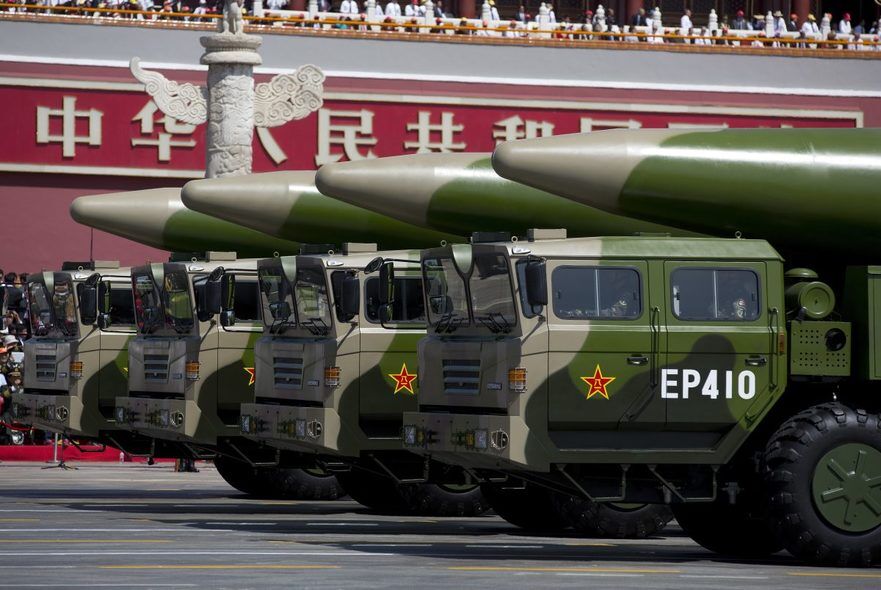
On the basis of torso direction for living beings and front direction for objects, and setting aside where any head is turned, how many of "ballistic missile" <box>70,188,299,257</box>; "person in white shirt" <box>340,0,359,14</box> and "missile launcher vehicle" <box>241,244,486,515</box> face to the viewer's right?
0

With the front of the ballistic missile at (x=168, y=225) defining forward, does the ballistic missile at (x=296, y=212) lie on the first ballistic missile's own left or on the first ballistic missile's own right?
on the first ballistic missile's own left

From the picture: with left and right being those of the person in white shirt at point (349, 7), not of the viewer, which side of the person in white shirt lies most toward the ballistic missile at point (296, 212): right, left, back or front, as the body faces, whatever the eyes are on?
front

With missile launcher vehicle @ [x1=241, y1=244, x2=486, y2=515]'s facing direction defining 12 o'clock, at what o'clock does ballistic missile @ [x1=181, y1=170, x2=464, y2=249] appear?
The ballistic missile is roughly at 4 o'clock from the missile launcher vehicle.

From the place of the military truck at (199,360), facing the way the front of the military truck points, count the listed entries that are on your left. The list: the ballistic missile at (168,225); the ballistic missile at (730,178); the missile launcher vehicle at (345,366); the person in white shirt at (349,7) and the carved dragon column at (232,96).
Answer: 2

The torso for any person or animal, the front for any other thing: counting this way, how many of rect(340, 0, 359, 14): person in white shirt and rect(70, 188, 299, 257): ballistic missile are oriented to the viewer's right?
0

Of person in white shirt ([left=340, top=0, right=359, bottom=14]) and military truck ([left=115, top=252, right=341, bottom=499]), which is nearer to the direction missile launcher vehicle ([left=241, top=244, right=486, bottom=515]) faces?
the military truck

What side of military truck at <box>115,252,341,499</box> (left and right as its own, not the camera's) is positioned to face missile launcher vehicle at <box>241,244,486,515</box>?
left

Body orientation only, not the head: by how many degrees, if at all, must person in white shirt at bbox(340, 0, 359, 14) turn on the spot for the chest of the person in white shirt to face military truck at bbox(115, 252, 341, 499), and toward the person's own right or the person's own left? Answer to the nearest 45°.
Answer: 0° — they already face it

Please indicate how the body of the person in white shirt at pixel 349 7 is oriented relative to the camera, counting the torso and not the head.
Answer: toward the camera

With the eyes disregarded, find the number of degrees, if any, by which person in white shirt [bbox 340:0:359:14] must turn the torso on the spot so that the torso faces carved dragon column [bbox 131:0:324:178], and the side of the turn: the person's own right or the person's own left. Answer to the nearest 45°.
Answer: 0° — they already face it

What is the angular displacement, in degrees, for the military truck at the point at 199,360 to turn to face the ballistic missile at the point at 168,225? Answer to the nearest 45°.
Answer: approximately 135° to its right

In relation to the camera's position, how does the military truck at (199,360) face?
facing the viewer and to the left of the viewer

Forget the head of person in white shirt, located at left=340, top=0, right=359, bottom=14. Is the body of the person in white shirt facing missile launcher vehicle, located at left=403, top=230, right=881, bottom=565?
yes

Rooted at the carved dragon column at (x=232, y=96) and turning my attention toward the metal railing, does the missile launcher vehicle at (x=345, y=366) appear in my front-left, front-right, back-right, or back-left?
back-right
